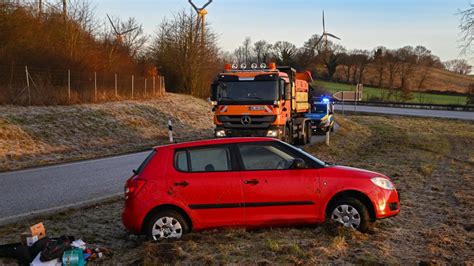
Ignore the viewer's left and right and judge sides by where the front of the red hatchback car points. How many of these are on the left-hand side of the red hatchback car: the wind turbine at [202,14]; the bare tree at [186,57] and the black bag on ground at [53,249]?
2

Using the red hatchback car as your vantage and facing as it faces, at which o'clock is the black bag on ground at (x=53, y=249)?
The black bag on ground is roughly at 5 o'clock from the red hatchback car.

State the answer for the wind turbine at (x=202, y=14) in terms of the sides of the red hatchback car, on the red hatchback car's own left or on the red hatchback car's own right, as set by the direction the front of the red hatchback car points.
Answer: on the red hatchback car's own left

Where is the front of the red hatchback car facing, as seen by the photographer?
facing to the right of the viewer

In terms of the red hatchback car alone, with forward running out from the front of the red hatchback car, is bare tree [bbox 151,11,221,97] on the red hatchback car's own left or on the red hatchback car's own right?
on the red hatchback car's own left

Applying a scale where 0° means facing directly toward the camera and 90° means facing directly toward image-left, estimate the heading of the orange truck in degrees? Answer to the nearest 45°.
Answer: approximately 0°

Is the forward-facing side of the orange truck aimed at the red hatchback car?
yes

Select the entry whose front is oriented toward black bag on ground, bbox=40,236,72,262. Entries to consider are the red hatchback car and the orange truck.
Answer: the orange truck

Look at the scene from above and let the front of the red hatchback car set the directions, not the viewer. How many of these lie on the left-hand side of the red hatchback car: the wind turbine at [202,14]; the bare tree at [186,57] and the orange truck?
3

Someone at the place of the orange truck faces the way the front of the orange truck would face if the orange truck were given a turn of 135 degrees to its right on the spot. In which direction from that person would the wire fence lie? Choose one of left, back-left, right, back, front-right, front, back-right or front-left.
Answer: front

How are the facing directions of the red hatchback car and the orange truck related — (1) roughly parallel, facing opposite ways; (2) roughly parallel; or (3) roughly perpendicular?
roughly perpendicular

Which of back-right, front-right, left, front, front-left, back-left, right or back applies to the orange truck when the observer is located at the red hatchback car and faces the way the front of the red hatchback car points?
left

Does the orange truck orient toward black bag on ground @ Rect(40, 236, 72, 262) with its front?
yes

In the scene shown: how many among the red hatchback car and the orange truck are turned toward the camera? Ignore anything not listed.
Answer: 1
